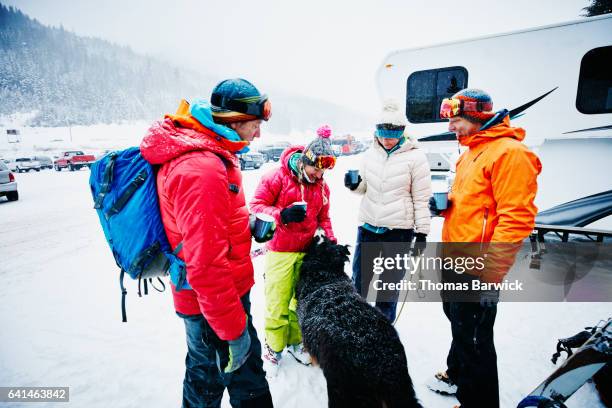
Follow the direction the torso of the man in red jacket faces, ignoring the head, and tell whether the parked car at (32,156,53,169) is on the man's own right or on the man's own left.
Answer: on the man's own left

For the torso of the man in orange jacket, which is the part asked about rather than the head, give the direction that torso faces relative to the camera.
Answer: to the viewer's left

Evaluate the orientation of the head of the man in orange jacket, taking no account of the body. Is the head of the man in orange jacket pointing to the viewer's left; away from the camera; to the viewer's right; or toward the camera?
to the viewer's left

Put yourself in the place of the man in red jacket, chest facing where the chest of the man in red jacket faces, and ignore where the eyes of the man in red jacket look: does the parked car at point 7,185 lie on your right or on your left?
on your left

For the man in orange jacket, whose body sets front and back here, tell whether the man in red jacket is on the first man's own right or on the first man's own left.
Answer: on the first man's own left

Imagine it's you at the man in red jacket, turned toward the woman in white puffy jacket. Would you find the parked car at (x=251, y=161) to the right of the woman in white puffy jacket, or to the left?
left

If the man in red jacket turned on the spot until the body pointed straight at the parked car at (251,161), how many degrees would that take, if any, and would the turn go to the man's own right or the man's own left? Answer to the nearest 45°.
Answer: approximately 90° to the man's own left

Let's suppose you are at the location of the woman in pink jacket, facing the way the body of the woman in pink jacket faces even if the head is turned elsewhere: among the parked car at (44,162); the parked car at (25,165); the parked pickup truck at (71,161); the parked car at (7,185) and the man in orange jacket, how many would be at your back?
4

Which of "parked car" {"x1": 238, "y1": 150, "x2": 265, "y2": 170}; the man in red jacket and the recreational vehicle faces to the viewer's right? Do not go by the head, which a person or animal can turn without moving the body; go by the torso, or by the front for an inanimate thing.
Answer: the man in red jacket

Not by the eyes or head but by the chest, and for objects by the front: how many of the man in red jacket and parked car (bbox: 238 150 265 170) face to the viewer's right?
1

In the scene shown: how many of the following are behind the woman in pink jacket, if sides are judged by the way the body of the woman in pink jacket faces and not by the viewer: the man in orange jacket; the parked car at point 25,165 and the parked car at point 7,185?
2

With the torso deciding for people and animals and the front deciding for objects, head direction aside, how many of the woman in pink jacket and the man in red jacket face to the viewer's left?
0

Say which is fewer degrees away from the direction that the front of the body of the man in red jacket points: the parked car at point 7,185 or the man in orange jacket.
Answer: the man in orange jacket

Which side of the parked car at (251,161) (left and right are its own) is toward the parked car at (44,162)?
right

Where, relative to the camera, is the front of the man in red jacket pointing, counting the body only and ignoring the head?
to the viewer's right
